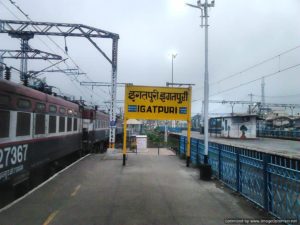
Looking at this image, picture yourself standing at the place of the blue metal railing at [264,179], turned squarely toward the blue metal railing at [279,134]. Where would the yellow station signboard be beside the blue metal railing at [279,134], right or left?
left

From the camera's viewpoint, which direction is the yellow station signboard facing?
toward the camera

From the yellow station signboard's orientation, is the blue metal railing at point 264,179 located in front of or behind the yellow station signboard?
in front

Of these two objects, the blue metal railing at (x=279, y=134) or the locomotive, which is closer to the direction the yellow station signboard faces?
the locomotive

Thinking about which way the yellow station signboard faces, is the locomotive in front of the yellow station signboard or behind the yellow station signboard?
in front
